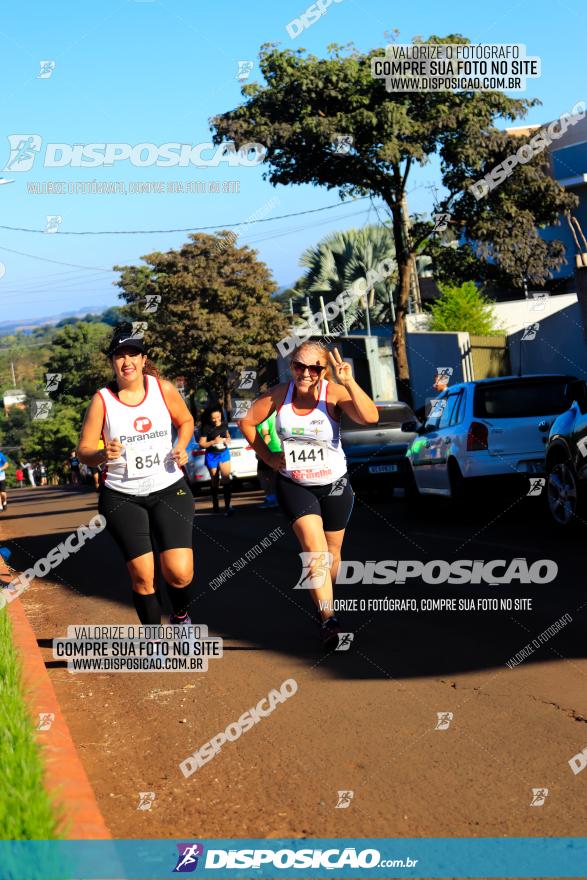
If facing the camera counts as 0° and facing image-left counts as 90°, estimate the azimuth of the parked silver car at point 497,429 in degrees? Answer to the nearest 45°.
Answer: approximately 135°

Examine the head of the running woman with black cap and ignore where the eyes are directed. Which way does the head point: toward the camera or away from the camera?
toward the camera

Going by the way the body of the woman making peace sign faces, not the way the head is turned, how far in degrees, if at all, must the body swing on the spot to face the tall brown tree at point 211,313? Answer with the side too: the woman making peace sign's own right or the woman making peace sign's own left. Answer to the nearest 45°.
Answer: approximately 180°

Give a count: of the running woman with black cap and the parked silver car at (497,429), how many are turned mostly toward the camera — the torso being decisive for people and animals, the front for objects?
1

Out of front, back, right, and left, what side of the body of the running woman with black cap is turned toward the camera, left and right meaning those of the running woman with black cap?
front

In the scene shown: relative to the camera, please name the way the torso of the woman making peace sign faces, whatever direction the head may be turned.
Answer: toward the camera

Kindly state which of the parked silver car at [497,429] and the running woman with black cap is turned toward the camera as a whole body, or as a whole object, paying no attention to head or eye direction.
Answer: the running woman with black cap

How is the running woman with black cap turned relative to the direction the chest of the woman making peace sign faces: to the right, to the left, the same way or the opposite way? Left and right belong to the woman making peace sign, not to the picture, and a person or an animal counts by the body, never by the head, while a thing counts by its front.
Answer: the same way

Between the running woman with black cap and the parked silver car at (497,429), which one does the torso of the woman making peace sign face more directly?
the running woman with black cap
